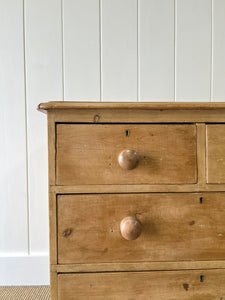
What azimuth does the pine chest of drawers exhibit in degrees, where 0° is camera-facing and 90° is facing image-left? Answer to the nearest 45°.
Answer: approximately 0°
